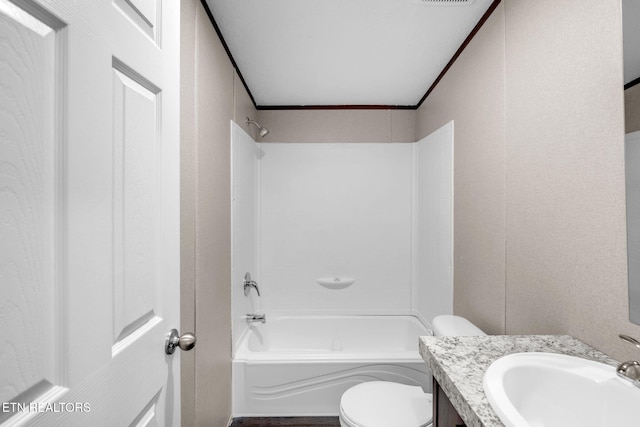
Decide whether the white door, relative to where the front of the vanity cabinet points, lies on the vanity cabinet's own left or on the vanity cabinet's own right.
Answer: on the vanity cabinet's own left

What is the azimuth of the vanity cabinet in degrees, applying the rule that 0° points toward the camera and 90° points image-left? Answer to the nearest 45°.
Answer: approximately 90°

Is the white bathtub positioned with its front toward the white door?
yes

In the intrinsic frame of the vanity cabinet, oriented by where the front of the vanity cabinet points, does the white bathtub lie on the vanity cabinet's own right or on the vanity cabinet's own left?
on the vanity cabinet's own right

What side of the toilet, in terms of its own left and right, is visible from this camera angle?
left

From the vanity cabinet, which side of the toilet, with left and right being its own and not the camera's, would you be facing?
left

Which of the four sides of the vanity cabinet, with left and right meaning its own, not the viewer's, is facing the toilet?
right

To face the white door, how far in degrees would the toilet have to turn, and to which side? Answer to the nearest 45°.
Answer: approximately 90° to its left

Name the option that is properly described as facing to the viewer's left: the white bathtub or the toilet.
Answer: the toilet

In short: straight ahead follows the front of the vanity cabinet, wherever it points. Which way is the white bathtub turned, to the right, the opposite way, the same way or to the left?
to the left
